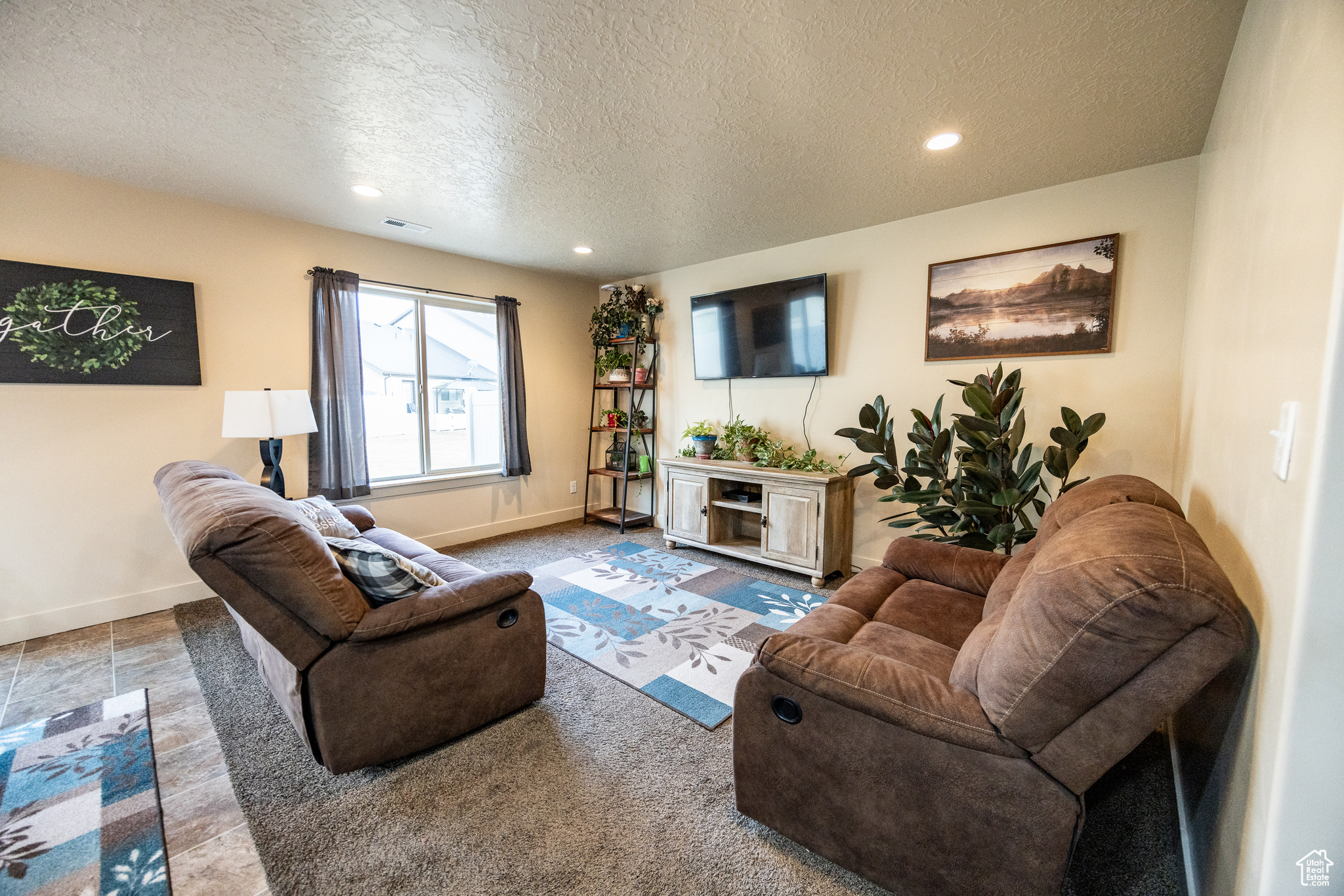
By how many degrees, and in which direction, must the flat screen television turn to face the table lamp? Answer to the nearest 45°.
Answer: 0° — it already faces it

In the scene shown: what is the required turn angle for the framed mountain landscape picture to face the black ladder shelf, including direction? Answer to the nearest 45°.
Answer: approximately 45° to its right

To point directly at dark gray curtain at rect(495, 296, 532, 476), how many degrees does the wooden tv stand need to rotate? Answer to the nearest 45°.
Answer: approximately 45° to its right

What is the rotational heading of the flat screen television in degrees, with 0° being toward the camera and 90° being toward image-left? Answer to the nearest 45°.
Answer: approximately 45°

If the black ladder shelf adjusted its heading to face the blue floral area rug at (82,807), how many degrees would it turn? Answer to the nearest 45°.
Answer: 0° — it already faces it

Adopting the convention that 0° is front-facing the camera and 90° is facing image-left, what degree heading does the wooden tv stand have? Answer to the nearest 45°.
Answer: approximately 45°

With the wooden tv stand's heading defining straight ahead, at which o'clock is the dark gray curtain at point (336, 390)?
The dark gray curtain is roughly at 1 o'clock from the wooden tv stand.
